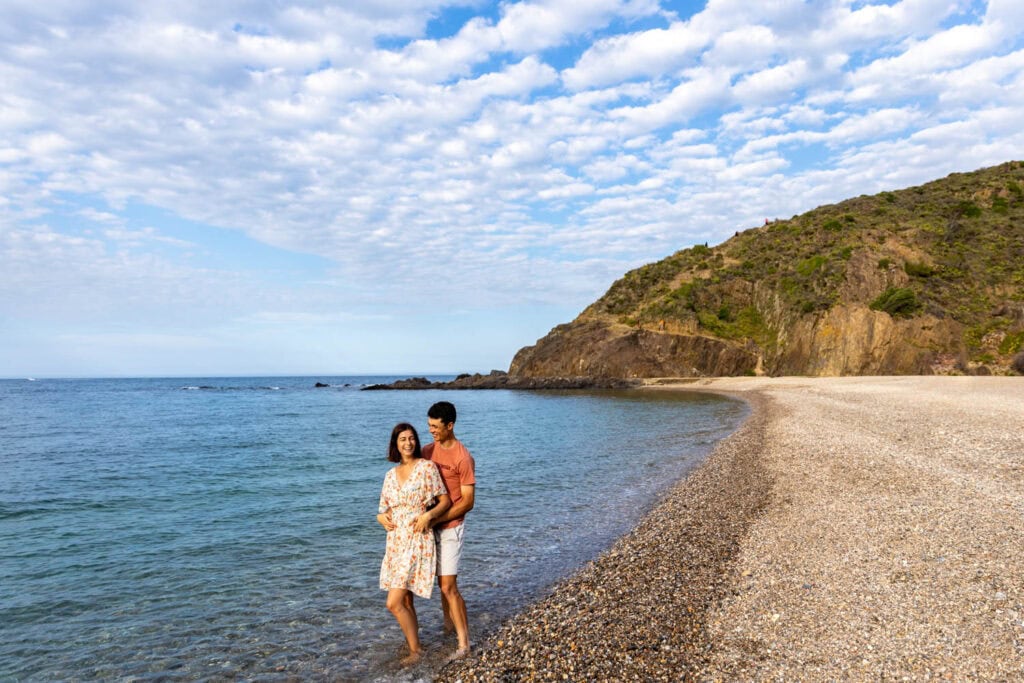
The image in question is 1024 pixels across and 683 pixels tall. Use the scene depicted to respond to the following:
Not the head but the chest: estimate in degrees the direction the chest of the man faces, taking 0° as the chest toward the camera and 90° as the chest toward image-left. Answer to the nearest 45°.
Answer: approximately 45°

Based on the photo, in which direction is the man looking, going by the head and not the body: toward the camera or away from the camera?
toward the camera

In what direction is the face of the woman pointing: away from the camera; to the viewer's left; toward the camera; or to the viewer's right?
toward the camera
